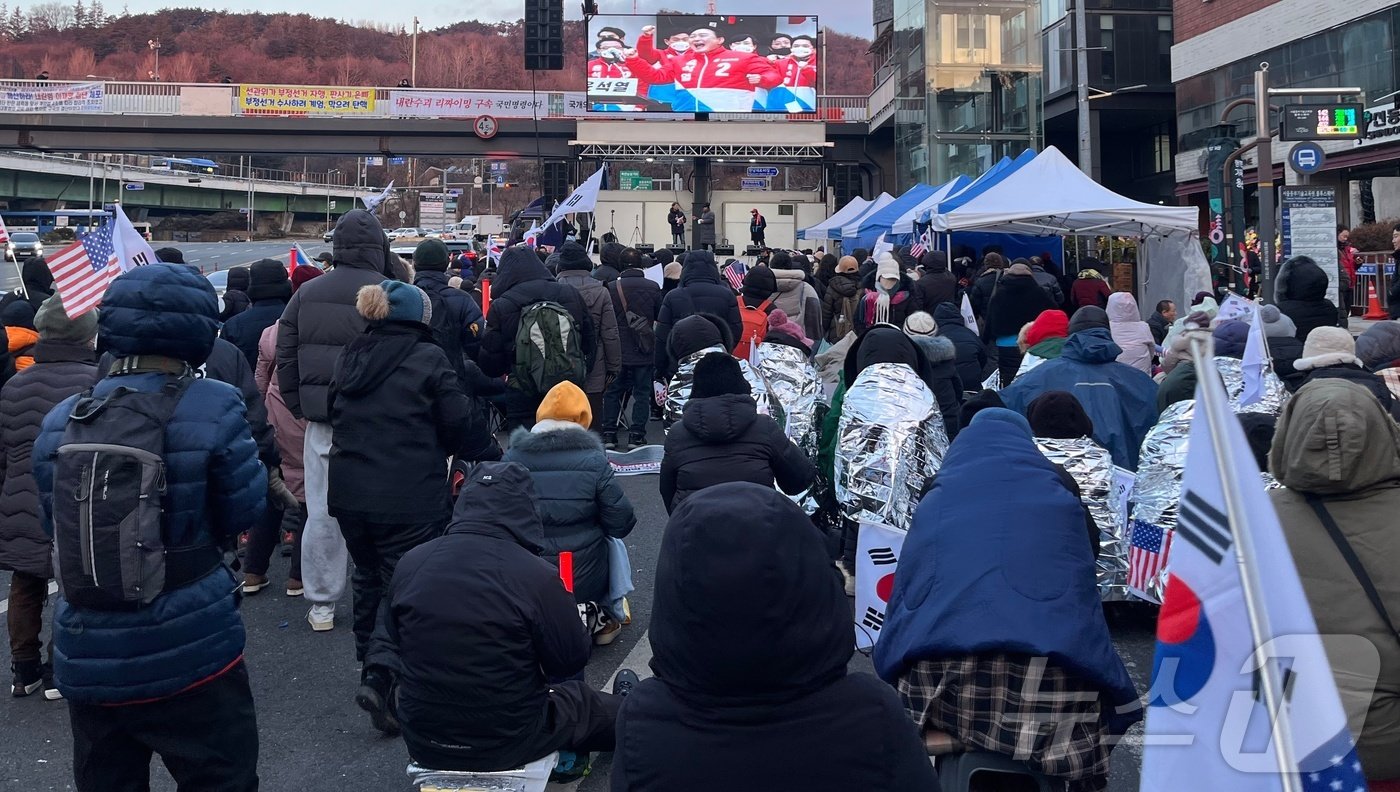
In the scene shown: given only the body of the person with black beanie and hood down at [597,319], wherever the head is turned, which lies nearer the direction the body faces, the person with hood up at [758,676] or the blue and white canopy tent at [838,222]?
the blue and white canopy tent

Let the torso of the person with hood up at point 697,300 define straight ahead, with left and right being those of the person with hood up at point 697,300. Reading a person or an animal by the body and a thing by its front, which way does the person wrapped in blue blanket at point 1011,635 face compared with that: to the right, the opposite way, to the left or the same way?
the same way

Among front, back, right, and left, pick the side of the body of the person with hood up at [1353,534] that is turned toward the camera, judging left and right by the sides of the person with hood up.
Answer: back

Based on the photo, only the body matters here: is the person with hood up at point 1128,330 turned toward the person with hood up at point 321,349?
no

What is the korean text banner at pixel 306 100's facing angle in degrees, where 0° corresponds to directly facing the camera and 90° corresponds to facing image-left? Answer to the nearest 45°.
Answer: approximately 0°

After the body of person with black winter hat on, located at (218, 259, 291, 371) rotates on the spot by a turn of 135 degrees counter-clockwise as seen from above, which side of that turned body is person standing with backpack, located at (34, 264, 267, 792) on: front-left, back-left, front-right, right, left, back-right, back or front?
front-left

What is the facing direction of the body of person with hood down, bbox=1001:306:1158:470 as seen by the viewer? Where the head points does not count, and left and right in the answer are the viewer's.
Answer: facing away from the viewer

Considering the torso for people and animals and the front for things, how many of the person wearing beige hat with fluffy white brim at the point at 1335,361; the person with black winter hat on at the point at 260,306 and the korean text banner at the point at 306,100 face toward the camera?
1

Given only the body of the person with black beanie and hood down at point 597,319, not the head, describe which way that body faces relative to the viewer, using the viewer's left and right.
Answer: facing away from the viewer

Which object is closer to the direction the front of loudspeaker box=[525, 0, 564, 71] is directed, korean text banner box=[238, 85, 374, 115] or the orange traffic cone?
the orange traffic cone

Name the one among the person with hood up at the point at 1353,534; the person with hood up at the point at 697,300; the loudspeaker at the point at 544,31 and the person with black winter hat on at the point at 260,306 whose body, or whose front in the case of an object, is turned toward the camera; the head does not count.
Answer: the loudspeaker

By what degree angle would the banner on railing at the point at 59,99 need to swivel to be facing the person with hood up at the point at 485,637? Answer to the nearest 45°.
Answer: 0° — it already faces them

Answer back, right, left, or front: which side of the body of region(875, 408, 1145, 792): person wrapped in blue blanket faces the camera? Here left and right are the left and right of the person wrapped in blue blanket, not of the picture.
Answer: back

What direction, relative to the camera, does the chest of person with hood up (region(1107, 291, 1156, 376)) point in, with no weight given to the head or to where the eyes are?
away from the camera
